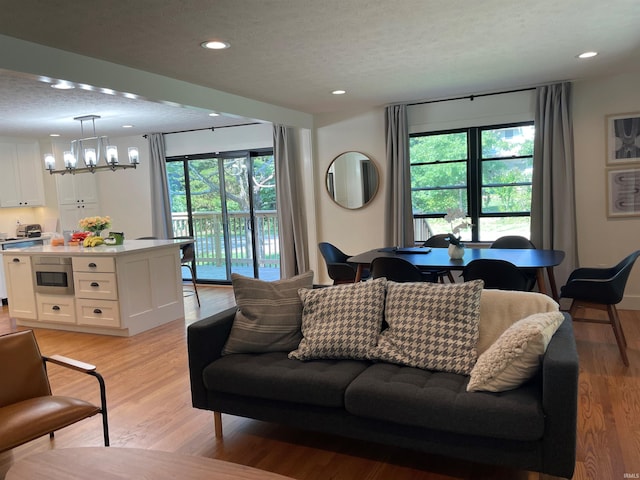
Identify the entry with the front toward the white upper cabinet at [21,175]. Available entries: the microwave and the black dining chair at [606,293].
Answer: the black dining chair

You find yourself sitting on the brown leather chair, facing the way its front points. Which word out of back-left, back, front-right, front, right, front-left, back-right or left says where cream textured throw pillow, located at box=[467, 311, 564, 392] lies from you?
front

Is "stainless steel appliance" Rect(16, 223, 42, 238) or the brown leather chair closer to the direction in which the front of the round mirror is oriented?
the brown leather chair

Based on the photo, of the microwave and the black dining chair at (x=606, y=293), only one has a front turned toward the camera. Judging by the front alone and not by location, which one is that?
the microwave

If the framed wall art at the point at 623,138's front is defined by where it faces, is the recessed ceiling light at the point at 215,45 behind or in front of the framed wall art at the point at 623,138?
in front

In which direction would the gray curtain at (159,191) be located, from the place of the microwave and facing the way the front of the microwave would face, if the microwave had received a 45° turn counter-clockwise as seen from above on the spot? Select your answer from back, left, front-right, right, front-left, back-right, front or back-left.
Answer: left

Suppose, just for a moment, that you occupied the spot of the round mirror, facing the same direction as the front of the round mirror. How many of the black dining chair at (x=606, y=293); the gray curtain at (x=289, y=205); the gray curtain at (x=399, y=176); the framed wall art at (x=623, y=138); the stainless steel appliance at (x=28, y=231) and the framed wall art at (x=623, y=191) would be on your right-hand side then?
2

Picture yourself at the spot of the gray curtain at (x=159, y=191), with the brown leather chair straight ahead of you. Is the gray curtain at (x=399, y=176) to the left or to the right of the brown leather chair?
left

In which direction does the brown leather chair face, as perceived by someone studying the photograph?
facing the viewer and to the right of the viewer

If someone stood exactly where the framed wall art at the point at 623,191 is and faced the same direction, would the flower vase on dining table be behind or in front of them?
in front

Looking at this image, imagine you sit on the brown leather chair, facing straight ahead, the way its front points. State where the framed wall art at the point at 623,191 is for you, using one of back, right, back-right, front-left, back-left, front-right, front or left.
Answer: front-left

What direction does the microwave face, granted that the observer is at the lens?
facing the viewer

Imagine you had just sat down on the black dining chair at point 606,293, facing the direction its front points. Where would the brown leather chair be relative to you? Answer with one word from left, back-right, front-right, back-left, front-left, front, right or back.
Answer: front-left

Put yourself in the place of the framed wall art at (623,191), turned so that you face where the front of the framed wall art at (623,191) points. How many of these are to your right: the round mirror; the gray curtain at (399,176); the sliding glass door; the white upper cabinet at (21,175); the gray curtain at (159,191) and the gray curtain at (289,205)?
6
